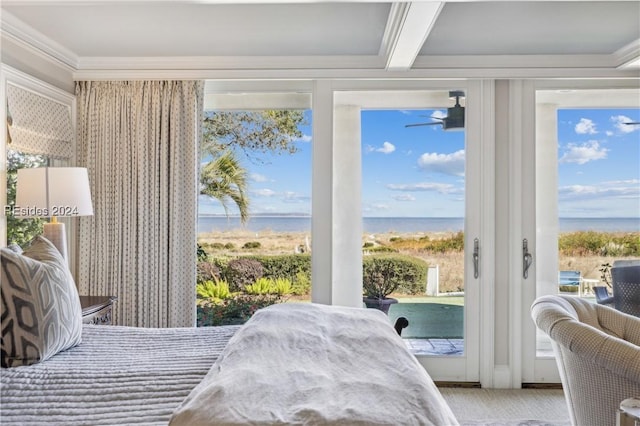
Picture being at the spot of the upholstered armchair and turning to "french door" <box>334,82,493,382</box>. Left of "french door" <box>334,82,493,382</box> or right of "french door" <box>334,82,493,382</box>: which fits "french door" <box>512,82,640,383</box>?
right

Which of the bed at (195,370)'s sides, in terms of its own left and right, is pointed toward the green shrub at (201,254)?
left

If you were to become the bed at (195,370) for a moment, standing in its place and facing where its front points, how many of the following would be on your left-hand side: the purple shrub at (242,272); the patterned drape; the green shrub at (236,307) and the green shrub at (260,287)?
4

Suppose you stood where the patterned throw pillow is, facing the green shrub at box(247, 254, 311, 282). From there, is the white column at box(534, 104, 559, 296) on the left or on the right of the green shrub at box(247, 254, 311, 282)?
right

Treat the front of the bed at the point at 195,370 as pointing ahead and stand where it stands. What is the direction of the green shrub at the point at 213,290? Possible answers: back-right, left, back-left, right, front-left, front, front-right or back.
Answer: left

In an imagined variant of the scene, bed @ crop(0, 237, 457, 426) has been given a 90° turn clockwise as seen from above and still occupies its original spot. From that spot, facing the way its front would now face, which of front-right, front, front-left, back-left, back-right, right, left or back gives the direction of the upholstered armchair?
left

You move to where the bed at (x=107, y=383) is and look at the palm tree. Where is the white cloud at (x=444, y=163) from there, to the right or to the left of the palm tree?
right

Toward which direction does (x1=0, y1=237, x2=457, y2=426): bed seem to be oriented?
to the viewer's right

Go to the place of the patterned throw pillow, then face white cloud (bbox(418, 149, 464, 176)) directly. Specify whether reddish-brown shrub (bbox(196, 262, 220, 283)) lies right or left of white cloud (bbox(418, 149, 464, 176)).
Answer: left

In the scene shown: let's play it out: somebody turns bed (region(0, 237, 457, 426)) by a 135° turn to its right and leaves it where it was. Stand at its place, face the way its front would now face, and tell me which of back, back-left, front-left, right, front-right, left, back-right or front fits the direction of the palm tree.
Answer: back-right

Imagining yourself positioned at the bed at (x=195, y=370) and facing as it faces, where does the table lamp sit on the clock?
The table lamp is roughly at 8 o'clock from the bed.
